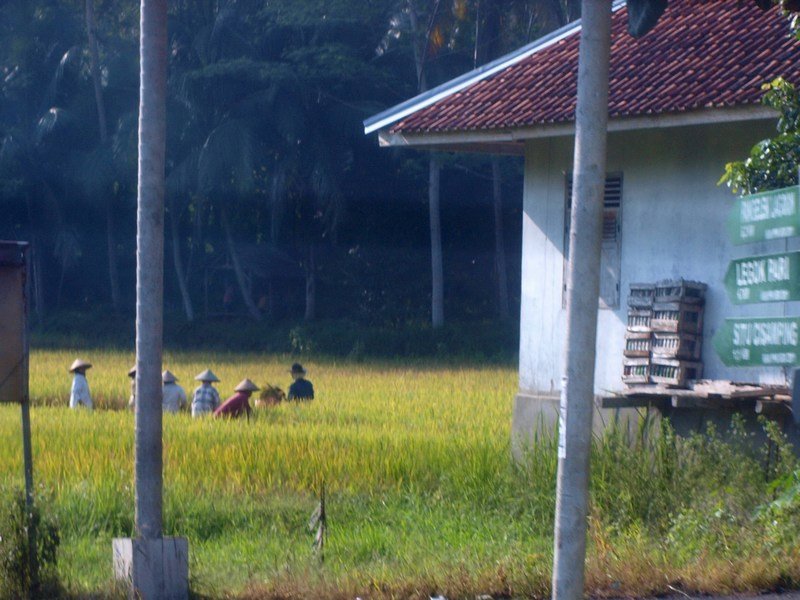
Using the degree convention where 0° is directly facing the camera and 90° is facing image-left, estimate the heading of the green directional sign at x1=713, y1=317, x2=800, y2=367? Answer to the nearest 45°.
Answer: approximately 0°

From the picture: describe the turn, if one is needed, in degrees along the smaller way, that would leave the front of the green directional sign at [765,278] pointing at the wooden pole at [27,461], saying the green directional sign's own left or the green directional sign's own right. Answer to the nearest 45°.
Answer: approximately 90° to the green directional sign's own right

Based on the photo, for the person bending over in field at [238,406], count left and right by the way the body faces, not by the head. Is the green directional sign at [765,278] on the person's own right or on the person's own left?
on the person's own right

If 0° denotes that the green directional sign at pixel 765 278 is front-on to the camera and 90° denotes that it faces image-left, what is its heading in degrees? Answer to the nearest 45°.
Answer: approximately 0°

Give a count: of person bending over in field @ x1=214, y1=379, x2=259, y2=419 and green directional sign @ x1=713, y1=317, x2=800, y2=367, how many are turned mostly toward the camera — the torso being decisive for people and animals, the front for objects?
1

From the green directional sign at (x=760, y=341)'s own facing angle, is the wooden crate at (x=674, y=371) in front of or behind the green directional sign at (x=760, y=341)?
behind

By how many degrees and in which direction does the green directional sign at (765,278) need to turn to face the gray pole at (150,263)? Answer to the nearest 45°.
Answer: approximately 90° to its right

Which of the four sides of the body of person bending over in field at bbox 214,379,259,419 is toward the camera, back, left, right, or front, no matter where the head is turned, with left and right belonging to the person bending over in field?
right

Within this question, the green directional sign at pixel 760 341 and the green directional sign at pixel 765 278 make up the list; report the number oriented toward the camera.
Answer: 2
